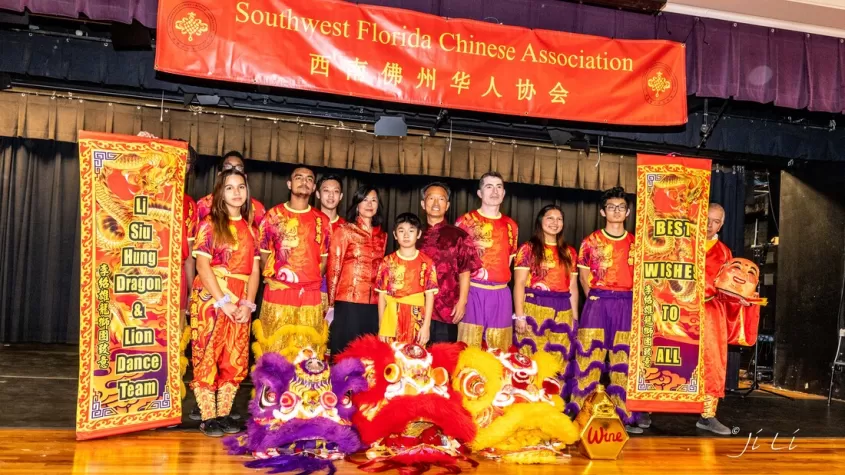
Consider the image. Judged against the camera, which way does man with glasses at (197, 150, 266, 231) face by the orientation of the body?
toward the camera

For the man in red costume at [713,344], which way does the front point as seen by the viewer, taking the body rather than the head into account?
toward the camera

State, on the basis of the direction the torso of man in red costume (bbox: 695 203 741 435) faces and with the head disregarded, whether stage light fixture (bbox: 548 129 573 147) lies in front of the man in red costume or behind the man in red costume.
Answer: behind

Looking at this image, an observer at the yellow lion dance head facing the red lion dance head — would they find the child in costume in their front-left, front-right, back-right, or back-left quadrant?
front-right

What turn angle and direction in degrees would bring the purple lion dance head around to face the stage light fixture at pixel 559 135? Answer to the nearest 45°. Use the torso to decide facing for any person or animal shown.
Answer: approximately 135° to its left

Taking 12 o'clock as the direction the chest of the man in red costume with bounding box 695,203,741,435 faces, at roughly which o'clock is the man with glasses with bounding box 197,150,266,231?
The man with glasses is roughly at 2 o'clock from the man in red costume.

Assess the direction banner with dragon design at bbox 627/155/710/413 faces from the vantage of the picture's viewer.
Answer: facing the viewer

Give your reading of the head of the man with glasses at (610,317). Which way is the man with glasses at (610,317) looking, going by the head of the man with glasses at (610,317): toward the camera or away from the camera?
toward the camera

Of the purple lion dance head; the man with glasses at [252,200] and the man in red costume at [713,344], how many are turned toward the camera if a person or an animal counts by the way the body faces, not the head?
3

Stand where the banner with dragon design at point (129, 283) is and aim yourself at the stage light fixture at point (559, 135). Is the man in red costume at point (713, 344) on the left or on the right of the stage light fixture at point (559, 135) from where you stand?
right

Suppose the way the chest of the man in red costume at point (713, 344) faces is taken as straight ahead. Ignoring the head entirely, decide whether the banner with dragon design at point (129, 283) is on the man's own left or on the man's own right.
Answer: on the man's own right

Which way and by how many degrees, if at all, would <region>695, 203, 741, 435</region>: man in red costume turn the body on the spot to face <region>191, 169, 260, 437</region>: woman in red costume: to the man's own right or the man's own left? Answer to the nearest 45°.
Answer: approximately 45° to the man's own right
